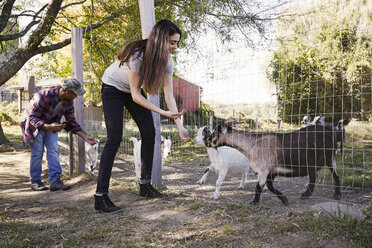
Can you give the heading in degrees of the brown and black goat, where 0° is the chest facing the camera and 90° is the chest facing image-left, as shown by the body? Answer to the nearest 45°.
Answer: approximately 90°

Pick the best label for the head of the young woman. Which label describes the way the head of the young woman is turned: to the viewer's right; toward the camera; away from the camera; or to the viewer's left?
to the viewer's right

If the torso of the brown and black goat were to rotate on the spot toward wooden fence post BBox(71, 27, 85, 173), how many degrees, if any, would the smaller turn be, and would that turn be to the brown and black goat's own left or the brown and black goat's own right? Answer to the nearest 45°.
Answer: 0° — it already faces it

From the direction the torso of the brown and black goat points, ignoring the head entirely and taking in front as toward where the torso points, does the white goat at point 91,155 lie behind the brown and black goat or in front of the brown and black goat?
in front

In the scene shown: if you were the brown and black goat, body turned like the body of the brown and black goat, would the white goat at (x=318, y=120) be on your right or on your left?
on your right

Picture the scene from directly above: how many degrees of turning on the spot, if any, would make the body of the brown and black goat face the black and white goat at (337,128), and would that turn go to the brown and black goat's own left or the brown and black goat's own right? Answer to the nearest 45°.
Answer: approximately 135° to the brown and black goat's own right

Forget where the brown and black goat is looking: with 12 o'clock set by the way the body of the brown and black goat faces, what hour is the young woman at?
The young woman is roughly at 11 o'clock from the brown and black goat.

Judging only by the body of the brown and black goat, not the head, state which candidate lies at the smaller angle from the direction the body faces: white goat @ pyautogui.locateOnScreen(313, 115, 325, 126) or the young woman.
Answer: the young woman

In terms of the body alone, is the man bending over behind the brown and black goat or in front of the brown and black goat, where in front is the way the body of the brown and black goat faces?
in front

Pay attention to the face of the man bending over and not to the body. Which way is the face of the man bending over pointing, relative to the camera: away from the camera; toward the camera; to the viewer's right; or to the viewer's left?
to the viewer's right
